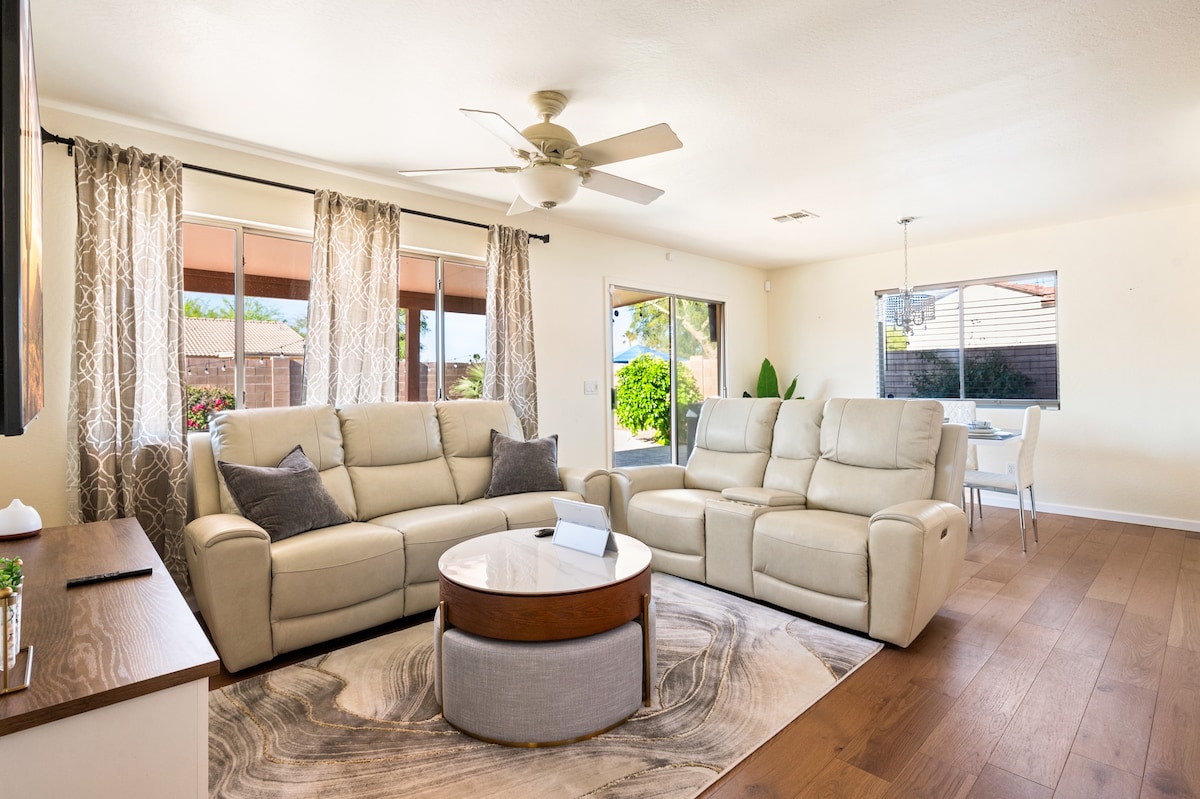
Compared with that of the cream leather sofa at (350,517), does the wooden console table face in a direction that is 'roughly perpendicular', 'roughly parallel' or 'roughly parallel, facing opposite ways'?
roughly perpendicular

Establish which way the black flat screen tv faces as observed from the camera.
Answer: facing to the right of the viewer

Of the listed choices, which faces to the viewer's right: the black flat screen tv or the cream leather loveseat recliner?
the black flat screen tv

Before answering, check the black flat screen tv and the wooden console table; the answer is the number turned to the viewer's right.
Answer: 2

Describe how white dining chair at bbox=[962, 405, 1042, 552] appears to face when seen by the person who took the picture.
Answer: facing away from the viewer and to the left of the viewer

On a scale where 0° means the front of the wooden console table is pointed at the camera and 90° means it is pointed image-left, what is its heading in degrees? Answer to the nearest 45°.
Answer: approximately 270°
